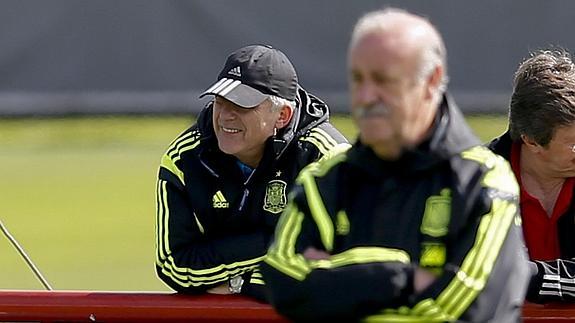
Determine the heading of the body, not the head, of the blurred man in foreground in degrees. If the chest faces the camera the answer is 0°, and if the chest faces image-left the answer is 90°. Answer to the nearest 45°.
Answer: approximately 45°
